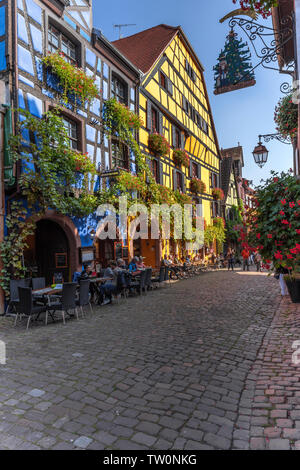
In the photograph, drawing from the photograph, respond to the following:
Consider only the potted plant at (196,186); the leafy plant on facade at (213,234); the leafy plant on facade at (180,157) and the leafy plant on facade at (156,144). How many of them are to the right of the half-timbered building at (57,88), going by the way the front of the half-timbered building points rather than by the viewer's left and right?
0

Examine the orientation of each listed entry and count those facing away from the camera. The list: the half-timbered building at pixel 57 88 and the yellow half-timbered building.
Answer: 0

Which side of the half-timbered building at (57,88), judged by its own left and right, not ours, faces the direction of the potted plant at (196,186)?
left

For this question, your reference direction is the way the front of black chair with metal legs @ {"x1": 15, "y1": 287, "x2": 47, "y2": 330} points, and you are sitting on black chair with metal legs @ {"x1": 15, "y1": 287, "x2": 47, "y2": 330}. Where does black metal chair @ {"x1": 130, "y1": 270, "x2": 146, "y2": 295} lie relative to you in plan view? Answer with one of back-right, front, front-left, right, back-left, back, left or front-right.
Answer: front

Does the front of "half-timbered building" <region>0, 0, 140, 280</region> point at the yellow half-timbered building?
no

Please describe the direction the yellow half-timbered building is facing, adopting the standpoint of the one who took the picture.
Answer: facing the viewer and to the right of the viewer

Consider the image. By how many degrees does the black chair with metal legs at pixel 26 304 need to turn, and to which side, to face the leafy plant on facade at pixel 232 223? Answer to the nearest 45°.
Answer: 0° — it already faces it

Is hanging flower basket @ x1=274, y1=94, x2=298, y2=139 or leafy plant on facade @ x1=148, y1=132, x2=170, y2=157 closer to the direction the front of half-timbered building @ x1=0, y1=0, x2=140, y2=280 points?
the hanging flower basket

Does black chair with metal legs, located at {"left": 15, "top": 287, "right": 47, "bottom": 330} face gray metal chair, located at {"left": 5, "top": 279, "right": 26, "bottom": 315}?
no

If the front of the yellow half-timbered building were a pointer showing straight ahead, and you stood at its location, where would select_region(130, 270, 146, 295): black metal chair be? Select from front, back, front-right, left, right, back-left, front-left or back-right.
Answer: front-right

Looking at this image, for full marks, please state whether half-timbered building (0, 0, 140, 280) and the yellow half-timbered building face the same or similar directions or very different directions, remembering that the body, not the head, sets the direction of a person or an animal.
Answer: same or similar directions

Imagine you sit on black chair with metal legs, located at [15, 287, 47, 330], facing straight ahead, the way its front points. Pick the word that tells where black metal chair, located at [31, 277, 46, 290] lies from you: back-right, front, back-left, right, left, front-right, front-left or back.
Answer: front-left

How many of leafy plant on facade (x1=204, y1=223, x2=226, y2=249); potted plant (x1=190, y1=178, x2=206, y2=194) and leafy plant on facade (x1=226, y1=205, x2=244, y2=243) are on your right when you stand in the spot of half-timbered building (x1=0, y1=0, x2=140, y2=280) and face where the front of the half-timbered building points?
0

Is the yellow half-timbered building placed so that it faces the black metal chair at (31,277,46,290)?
no

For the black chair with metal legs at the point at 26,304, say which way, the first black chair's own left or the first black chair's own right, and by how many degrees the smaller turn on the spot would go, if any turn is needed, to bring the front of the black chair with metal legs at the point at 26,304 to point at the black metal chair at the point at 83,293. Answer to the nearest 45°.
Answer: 0° — it already faces it

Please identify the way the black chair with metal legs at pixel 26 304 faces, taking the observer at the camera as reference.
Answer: facing away from the viewer and to the right of the viewer
